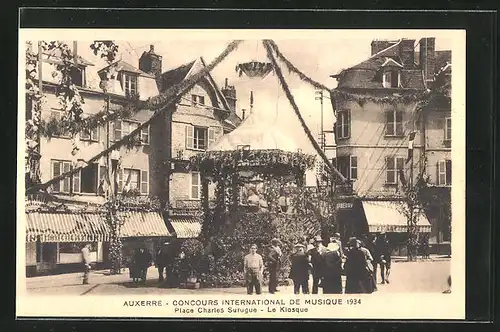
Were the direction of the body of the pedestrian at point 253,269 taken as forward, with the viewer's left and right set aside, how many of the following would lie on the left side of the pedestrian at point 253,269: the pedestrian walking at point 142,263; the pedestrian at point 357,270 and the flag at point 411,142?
2

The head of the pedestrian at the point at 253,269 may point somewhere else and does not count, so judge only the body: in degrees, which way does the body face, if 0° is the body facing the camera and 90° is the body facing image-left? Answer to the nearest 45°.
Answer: approximately 0°
